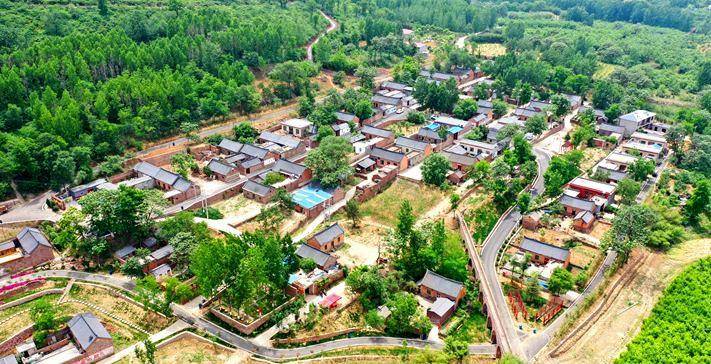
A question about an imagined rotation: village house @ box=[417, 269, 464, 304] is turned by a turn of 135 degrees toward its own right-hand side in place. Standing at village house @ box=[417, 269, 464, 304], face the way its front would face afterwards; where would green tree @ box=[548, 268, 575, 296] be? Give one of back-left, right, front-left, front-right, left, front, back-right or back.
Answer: right

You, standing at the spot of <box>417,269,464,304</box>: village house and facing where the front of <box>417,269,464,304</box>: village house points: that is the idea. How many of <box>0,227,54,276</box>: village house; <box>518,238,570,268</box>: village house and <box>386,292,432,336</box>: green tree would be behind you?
1

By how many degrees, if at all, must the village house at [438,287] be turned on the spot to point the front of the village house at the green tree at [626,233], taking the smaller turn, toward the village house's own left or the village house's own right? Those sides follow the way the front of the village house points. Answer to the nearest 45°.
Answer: approximately 180°

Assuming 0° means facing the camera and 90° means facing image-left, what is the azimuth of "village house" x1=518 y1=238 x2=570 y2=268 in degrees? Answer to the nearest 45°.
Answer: approximately 45°

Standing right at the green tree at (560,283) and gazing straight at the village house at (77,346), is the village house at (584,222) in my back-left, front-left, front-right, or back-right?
back-right

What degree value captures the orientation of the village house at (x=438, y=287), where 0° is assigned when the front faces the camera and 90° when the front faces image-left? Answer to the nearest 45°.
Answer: approximately 45°

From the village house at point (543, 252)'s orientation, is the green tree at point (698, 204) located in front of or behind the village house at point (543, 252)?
behind

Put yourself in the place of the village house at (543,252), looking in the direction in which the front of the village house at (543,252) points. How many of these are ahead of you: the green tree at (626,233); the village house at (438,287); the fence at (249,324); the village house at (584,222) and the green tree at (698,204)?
2

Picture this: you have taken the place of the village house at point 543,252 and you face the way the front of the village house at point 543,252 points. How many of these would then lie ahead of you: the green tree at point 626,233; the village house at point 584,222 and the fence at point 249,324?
1
